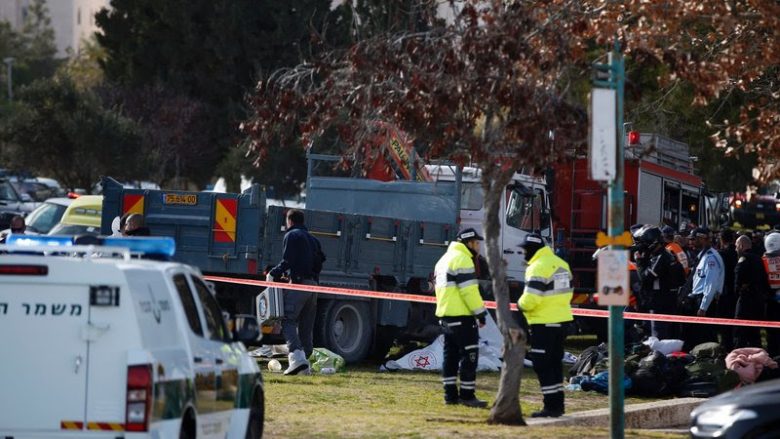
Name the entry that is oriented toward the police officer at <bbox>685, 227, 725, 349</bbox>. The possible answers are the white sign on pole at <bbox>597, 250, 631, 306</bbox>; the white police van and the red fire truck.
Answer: the white police van

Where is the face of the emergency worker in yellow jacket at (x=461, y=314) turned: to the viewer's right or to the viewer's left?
to the viewer's right

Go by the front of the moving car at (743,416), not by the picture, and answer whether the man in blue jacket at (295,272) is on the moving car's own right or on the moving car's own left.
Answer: on the moving car's own right

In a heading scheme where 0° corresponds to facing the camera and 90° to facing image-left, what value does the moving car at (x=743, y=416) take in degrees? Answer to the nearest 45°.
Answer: approximately 45°

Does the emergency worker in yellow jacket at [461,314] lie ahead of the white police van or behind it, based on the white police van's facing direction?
ahead

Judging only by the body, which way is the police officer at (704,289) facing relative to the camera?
to the viewer's left

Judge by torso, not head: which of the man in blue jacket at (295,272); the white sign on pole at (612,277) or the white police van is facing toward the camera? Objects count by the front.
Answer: the white sign on pole

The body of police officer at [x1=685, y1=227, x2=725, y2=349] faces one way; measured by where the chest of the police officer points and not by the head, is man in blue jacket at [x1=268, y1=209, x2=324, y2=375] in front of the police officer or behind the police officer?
in front

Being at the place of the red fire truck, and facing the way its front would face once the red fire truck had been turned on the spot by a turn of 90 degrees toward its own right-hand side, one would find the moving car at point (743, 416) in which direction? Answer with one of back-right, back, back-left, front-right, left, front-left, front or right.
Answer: front-right

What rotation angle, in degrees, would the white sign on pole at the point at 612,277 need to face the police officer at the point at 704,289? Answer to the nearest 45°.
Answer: approximately 180°

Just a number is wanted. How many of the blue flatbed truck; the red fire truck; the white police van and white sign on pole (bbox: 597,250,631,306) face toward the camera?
1

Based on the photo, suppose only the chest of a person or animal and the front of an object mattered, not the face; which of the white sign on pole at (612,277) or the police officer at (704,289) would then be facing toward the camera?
the white sign on pole
